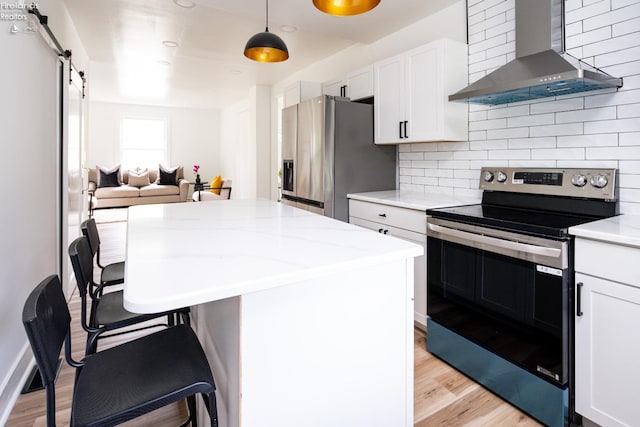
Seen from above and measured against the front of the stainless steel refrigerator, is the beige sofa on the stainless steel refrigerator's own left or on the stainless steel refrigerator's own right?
on the stainless steel refrigerator's own right

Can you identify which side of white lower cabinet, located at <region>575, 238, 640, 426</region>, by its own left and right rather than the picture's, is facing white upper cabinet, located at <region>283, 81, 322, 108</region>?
right

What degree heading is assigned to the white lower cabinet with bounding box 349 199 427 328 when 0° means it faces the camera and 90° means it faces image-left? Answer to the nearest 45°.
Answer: approximately 45°
